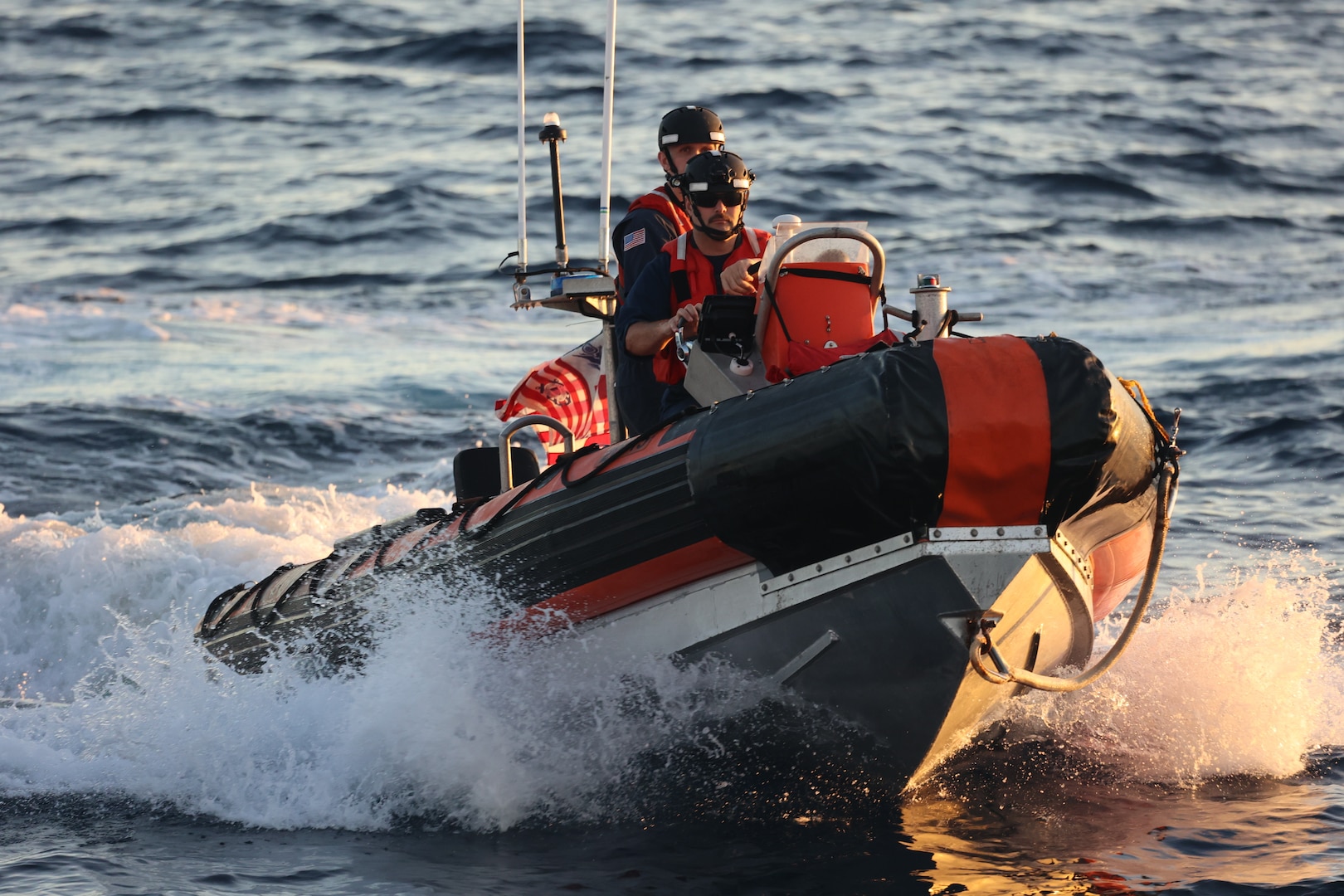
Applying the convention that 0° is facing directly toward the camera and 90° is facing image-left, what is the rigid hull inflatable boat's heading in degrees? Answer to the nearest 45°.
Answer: approximately 315°

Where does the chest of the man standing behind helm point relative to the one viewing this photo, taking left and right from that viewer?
facing the viewer and to the right of the viewer

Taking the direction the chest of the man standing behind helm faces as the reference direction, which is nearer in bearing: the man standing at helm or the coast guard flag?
the man standing at helm

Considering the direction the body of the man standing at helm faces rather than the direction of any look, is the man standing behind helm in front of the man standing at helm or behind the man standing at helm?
behind

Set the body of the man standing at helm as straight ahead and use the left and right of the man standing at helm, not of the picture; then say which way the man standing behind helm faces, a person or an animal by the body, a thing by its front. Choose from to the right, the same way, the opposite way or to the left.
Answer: the same way

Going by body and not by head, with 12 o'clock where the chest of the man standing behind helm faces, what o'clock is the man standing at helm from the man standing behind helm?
The man standing at helm is roughly at 1 o'clock from the man standing behind helm.

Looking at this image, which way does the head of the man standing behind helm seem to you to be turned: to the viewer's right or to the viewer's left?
to the viewer's right

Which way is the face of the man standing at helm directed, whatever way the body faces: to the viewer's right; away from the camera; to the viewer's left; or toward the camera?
toward the camera

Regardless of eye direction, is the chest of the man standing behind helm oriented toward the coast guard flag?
no
